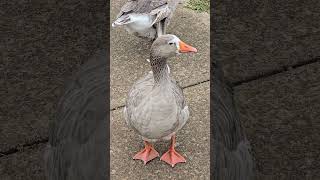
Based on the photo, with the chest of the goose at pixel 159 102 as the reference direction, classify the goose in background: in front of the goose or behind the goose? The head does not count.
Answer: behind

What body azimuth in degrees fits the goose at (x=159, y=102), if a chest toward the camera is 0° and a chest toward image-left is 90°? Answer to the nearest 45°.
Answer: approximately 0°
